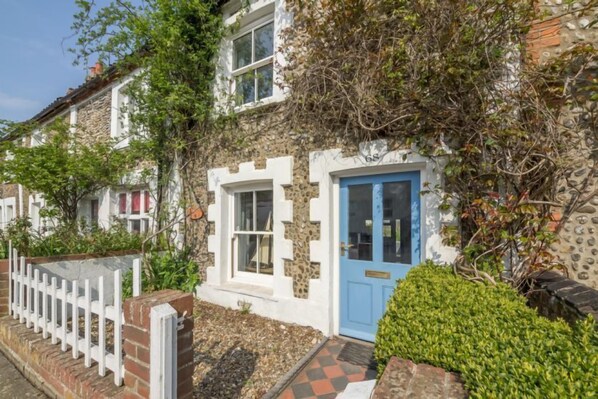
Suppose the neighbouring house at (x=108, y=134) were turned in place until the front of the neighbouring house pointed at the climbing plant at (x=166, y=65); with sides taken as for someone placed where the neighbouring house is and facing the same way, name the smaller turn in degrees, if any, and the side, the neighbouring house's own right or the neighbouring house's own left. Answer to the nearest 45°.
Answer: approximately 45° to the neighbouring house's own left

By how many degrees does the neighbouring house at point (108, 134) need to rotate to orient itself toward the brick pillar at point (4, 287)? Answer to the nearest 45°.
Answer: approximately 45° to its left

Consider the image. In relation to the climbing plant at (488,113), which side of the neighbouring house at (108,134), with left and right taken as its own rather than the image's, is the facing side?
left

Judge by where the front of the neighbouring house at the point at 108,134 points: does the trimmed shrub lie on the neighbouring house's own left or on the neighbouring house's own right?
on the neighbouring house's own left

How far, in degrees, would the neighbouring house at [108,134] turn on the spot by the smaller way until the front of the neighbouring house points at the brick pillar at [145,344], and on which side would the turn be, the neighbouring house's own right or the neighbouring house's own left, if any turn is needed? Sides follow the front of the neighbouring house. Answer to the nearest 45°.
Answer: approximately 45° to the neighbouring house's own left

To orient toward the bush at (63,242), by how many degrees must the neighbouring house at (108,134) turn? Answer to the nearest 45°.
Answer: approximately 45° to its left

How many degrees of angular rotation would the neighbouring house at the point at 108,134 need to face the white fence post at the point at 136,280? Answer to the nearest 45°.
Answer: approximately 45° to its left

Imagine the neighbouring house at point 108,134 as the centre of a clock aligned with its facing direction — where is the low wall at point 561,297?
The low wall is roughly at 10 o'clock from the neighbouring house.

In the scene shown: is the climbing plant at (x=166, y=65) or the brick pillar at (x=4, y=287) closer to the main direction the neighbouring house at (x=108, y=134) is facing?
the brick pillar

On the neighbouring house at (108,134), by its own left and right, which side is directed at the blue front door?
left

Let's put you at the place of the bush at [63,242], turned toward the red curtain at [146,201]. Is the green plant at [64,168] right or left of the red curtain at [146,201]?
left

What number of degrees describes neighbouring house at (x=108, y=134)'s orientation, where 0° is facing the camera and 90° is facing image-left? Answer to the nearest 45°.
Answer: approximately 45°
